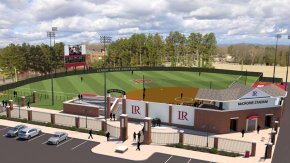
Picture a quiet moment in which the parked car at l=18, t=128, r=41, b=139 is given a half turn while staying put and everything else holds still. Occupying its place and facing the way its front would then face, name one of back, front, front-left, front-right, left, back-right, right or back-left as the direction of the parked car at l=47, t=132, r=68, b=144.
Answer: left

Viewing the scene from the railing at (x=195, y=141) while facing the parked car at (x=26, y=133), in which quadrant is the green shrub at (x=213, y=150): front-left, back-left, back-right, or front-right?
back-left

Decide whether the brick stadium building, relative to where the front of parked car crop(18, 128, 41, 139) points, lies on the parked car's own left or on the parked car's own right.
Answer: on the parked car's own right

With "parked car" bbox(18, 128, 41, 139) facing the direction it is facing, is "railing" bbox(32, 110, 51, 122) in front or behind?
in front

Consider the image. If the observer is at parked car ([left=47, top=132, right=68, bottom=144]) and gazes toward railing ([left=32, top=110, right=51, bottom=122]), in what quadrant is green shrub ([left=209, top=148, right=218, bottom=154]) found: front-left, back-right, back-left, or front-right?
back-right

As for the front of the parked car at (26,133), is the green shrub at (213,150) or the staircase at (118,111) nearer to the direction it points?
the staircase
